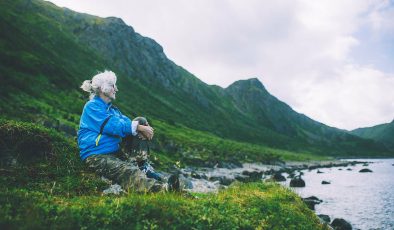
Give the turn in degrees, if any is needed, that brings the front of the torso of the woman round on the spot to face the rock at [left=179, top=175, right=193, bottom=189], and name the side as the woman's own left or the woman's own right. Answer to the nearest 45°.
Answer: approximately 45° to the woman's own left

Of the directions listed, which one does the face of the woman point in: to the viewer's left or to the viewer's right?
to the viewer's right

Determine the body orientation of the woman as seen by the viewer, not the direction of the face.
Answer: to the viewer's right
